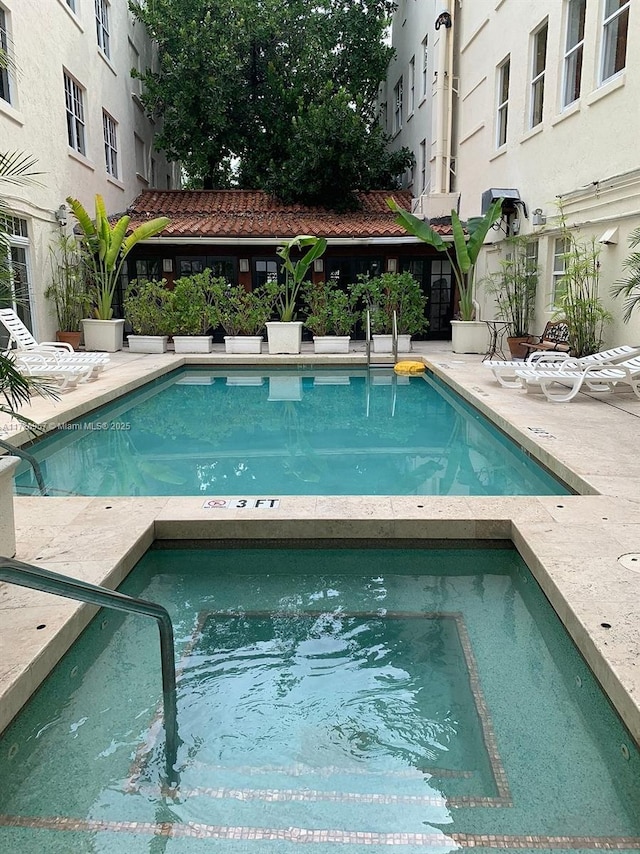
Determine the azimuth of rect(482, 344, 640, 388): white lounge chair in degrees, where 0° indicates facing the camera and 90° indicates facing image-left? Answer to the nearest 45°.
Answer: approximately 90°

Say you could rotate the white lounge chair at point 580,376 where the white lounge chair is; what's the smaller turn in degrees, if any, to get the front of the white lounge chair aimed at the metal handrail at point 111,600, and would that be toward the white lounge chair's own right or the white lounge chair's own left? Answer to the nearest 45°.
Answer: approximately 90° to the white lounge chair's own left

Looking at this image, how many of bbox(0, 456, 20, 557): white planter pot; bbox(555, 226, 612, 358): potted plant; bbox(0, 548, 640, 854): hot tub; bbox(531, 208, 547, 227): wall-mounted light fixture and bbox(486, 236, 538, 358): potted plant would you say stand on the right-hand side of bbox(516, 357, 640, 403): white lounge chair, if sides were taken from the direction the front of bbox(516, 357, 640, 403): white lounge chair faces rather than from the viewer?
3

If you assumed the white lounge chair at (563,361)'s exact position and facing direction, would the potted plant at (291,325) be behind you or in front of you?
in front

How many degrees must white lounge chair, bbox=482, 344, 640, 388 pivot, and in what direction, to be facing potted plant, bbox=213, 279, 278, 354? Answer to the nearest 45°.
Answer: approximately 45° to its right

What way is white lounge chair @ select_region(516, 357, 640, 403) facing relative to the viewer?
to the viewer's left

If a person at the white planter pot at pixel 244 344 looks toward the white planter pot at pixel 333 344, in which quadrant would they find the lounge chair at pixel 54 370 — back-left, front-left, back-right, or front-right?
back-right

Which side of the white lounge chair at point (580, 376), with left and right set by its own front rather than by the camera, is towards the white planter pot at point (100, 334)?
front

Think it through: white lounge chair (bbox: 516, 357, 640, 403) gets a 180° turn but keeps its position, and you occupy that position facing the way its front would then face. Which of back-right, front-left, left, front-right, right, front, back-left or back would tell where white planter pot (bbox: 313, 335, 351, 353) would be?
back-left

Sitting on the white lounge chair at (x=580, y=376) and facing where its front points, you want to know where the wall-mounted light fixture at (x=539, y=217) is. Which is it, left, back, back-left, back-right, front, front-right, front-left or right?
right

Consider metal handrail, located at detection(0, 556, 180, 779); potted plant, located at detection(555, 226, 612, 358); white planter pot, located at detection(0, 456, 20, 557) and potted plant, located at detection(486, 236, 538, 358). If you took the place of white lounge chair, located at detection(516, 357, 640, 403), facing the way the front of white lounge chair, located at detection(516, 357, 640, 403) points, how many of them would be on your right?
2

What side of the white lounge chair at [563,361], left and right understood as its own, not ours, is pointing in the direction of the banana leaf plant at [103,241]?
front

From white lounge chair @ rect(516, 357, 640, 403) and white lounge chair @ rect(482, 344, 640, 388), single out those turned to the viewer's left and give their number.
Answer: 2

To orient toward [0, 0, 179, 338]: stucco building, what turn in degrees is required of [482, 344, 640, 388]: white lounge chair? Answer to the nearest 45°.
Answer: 0° — it already faces it
